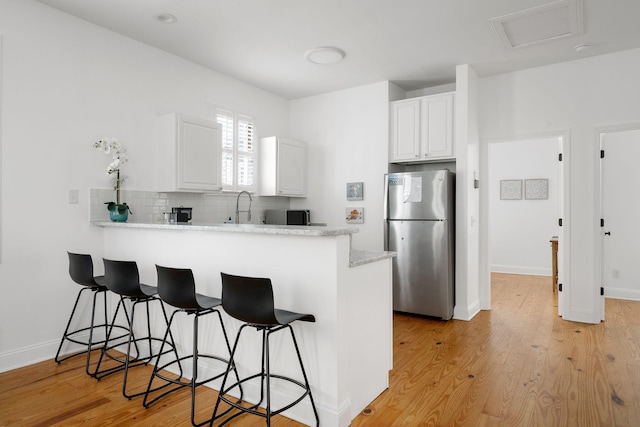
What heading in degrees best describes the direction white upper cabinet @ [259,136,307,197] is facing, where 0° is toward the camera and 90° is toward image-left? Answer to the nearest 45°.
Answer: approximately 315°

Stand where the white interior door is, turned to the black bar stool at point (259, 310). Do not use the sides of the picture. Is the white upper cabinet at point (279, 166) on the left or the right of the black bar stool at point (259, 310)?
right

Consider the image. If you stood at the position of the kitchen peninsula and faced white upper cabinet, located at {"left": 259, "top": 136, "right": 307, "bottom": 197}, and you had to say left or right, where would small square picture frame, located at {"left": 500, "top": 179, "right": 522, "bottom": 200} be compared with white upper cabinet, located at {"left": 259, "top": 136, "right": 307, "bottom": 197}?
right

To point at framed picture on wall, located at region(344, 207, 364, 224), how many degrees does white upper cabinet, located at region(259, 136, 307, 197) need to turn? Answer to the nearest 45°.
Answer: approximately 45° to its left

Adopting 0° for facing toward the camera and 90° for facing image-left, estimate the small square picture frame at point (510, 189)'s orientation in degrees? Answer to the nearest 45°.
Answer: approximately 0°

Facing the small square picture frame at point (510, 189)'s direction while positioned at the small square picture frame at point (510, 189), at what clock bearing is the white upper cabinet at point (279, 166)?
The white upper cabinet is roughly at 1 o'clock from the small square picture frame.

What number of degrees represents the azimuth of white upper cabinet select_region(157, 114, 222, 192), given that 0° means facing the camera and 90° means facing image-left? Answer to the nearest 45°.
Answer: approximately 315°

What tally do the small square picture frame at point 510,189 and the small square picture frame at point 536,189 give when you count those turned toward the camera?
2
